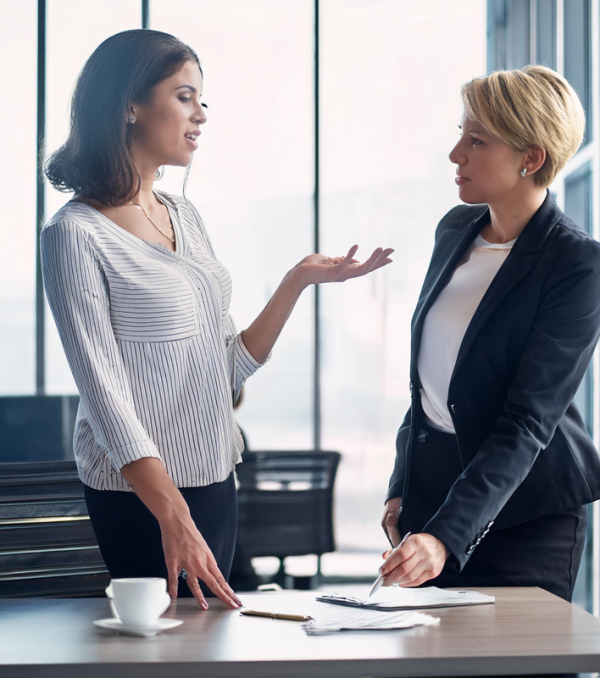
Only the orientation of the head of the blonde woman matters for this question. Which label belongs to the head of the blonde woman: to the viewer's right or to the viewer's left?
to the viewer's left

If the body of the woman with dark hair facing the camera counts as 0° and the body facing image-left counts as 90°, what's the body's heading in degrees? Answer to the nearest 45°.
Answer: approximately 315°

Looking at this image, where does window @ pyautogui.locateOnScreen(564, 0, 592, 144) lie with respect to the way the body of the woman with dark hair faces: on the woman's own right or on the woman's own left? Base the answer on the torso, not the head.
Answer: on the woman's own left

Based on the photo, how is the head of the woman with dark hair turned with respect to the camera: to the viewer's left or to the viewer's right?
to the viewer's right

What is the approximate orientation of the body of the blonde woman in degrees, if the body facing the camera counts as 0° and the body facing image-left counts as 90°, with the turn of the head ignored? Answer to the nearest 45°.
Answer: approximately 45°
